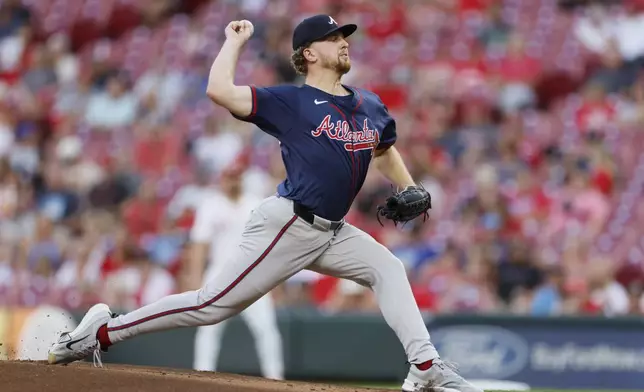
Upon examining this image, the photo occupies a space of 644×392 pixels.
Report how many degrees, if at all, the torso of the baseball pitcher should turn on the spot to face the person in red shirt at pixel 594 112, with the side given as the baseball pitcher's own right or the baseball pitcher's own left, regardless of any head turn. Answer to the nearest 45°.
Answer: approximately 90° to the baseball pitcher's own left

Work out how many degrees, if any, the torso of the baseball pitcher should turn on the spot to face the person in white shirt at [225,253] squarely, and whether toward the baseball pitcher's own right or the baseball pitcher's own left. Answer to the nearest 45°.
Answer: approximately 135° to the baseball pitcher's own left

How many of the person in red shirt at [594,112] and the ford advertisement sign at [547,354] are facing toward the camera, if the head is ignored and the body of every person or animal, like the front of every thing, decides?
2

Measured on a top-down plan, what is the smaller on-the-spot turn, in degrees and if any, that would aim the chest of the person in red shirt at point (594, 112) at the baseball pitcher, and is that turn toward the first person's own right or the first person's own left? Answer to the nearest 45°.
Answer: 0° — they already face them

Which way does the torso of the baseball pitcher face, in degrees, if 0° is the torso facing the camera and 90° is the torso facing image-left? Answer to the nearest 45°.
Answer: approximately 315°

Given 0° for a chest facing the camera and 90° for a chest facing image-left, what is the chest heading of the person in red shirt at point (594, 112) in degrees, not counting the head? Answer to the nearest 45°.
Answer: approximately 0°
